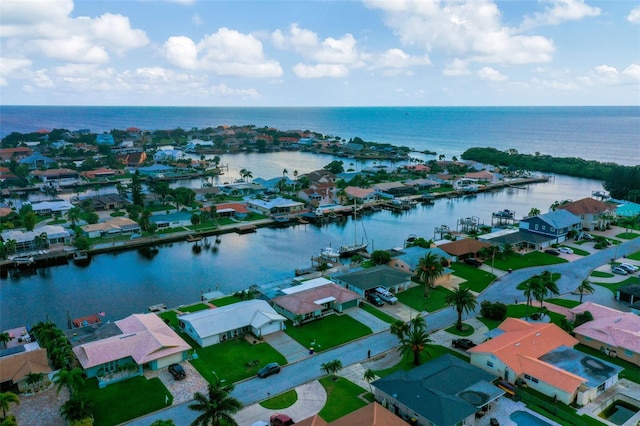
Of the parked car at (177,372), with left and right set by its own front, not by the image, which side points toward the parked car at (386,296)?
right

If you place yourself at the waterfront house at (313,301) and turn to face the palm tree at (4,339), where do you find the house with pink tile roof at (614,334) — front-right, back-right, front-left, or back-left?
back-left

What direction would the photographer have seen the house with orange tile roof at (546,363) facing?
facing away from the viewer and to the left of the viewer

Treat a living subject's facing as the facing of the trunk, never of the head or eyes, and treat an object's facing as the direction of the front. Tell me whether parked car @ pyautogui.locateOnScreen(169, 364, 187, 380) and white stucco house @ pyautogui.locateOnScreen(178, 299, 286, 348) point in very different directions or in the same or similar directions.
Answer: very different directions

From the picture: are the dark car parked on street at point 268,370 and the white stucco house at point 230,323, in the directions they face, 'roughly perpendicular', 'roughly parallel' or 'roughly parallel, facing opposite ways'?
roughly perpendicular

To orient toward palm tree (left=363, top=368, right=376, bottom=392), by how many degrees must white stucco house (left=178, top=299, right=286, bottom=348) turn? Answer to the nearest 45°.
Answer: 0° — it already faces it

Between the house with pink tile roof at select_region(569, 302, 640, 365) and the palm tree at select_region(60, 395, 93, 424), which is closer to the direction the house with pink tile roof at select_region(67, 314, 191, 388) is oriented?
the palm tree

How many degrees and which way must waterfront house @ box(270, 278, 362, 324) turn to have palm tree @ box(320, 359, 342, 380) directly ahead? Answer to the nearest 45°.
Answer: approximately 45° to its right

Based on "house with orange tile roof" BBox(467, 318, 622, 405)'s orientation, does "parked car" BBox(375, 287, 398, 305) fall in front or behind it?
in front

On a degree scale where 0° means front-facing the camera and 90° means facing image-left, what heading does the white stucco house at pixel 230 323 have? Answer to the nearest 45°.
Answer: approximately 315°
